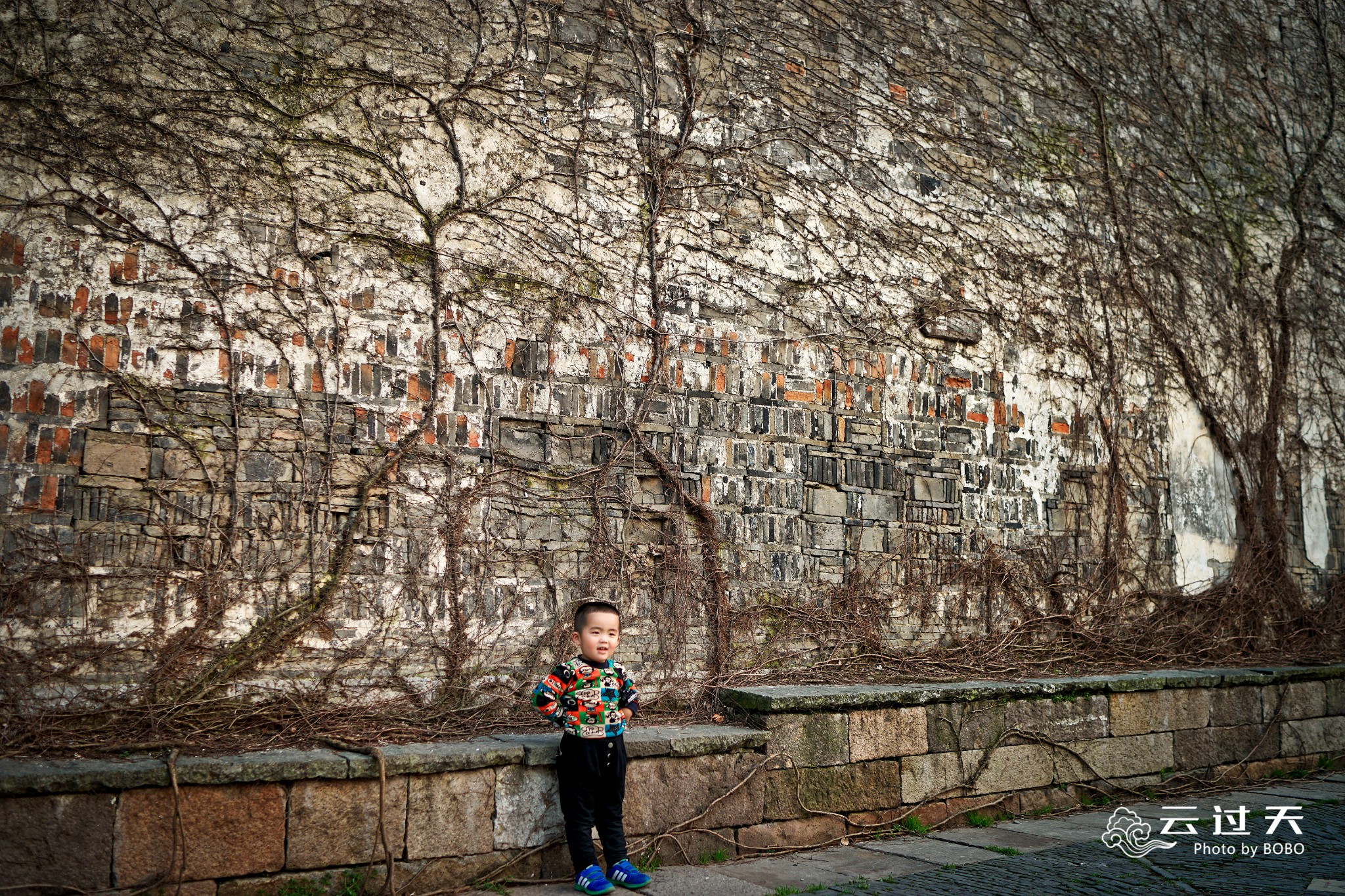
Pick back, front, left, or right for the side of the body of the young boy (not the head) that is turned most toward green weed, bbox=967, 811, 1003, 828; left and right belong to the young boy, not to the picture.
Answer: left

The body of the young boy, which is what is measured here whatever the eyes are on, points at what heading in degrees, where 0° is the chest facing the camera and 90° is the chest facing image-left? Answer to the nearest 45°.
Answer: approximately 315°
